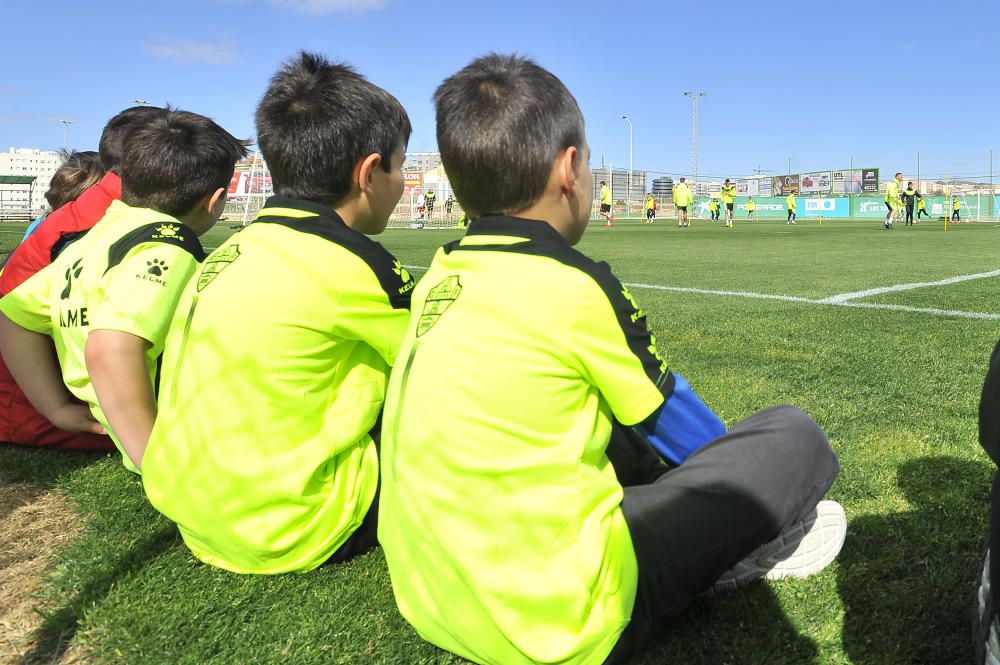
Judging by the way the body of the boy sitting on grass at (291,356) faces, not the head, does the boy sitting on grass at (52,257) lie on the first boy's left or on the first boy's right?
on the first boy's left

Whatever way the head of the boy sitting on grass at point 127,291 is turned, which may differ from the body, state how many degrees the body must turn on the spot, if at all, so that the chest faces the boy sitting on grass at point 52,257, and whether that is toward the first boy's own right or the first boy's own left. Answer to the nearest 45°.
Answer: approximately 45° to the first boy's own left

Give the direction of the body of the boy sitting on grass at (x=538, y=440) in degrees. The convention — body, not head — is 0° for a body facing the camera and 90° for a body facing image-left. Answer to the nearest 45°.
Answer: approximately 225°

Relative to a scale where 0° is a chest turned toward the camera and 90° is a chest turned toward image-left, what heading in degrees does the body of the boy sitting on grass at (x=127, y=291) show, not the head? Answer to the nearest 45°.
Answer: approximately 225°

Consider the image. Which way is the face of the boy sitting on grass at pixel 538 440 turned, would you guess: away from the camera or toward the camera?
away from the camera

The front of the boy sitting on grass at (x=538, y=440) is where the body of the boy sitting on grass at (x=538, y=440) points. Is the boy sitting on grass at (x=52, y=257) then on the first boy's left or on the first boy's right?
on the first boy's left

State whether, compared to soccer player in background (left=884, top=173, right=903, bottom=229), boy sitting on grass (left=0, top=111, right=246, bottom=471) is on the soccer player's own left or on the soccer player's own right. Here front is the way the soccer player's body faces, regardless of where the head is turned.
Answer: on the soccer player's own right

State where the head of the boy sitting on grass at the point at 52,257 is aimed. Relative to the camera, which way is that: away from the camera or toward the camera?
away from the camera

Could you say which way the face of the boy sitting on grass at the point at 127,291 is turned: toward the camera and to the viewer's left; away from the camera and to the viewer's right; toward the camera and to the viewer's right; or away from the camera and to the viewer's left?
away from the camera and to the viewer's right
